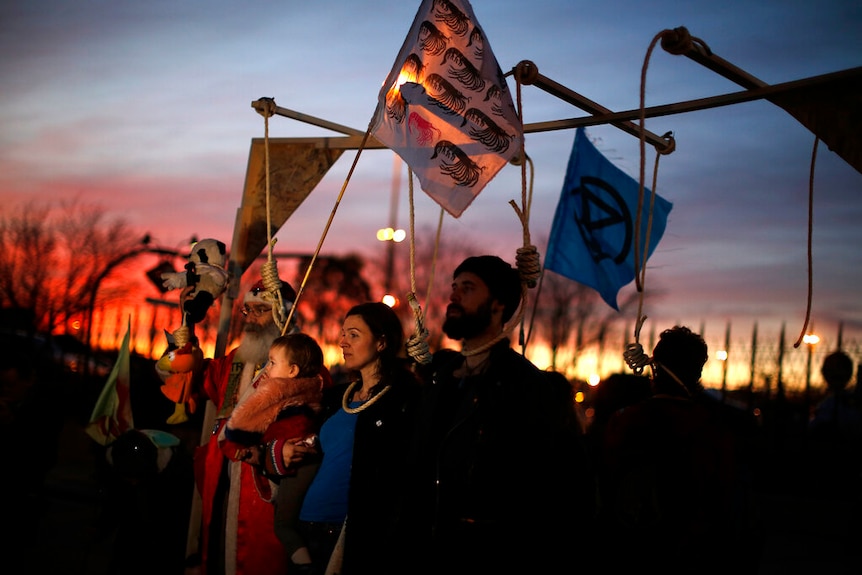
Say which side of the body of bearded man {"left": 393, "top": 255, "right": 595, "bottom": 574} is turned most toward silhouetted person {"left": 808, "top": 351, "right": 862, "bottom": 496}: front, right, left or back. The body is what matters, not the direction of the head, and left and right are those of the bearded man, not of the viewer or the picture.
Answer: back

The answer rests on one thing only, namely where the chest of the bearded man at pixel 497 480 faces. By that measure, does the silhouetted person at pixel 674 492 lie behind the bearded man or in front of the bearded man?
behind

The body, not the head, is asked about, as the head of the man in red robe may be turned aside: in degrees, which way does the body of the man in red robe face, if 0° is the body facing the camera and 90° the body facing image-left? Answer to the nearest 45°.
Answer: approximately 45°

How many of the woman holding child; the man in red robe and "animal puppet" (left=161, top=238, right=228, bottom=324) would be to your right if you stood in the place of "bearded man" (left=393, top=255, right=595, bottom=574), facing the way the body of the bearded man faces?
3

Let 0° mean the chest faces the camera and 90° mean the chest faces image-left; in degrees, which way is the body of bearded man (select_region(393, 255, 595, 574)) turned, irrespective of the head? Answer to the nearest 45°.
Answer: approximately 45°

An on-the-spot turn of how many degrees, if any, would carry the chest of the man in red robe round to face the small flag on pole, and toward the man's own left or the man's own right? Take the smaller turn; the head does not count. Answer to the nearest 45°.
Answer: approximately 90° to the man's own right

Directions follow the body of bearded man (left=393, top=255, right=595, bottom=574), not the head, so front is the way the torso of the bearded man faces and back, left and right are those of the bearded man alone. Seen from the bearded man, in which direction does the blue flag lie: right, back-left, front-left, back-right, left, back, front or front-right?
back-right

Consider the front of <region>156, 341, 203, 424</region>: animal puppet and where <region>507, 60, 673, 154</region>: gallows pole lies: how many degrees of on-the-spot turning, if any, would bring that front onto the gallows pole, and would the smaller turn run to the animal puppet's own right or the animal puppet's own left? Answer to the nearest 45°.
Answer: approximately 135° to the animal puppet's own left

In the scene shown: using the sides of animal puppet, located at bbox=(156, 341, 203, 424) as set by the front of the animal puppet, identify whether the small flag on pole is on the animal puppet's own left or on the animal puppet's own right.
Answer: on the animal puppet's own right

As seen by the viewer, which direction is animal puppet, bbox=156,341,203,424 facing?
to the viewer's left
